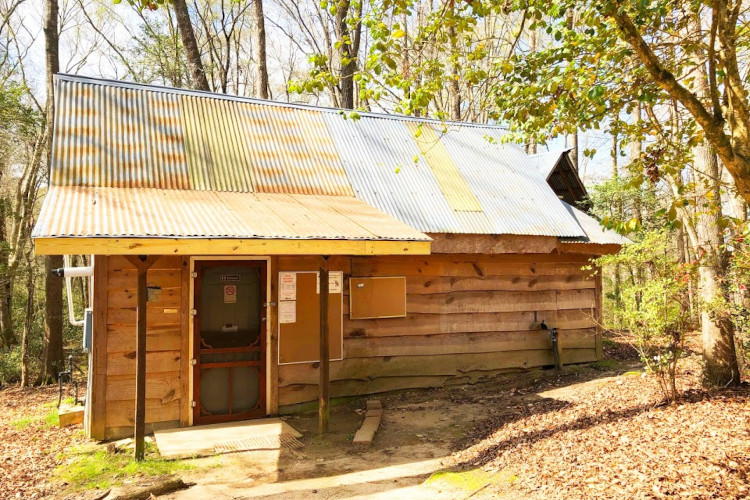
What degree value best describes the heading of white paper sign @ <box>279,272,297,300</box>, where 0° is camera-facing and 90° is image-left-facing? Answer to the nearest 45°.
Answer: approximately 0°

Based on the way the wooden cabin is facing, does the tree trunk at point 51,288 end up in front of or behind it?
behind

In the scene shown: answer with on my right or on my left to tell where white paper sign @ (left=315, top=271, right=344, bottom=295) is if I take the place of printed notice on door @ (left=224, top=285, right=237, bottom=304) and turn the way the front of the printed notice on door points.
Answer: on my left

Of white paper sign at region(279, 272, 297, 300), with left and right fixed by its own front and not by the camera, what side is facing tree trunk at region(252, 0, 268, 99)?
back

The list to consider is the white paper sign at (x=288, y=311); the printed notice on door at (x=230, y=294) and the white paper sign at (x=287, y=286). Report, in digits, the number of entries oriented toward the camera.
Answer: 3

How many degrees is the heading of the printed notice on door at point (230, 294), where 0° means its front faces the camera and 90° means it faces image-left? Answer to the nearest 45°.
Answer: approximately 0°

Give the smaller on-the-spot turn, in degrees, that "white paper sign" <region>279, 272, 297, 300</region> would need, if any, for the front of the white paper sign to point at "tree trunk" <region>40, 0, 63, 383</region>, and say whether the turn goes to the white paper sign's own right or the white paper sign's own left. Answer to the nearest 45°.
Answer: approximately 135° to the white paper sign's own right

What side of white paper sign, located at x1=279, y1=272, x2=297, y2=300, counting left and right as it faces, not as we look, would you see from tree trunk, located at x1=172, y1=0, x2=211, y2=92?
back
